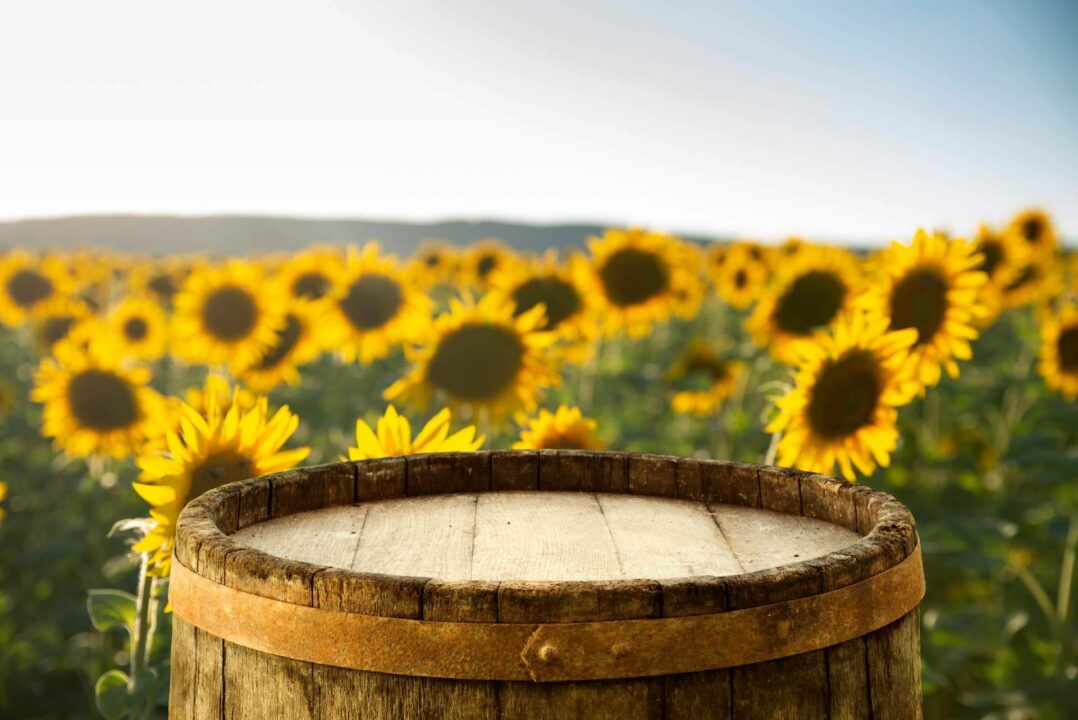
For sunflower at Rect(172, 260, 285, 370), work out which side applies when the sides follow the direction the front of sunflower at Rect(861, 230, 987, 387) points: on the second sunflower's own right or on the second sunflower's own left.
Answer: on the second sunflower's own right

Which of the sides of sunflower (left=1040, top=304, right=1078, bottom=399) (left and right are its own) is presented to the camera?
front

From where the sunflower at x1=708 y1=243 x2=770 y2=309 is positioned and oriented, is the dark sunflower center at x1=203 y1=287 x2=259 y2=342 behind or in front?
in front

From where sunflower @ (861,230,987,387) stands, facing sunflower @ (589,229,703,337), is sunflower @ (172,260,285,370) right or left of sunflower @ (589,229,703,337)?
left

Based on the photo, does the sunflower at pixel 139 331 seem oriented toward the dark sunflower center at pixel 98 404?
yes

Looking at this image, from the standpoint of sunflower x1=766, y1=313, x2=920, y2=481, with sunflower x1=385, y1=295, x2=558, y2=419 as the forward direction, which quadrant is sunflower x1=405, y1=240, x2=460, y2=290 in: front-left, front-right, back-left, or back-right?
front-right

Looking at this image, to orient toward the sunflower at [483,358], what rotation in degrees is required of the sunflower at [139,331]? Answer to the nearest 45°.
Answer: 0° — it already faces it

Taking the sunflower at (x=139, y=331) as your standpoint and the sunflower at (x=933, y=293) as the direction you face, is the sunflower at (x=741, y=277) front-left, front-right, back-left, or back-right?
front-left

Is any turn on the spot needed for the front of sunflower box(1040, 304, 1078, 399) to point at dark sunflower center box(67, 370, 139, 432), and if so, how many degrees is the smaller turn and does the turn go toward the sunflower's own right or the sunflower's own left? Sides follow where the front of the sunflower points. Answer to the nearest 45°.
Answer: approximately 45° to the sunflower's own right

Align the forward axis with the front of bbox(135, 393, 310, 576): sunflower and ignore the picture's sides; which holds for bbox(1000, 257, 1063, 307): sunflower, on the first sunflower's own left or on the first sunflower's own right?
on the first sunflower's own left

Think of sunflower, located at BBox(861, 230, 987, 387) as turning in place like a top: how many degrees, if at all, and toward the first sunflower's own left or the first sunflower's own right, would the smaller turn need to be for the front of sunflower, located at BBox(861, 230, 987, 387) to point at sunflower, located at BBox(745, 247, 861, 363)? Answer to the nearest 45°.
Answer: approximately 135° to the first sunflower's own right

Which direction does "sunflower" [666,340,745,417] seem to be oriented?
toward the camera

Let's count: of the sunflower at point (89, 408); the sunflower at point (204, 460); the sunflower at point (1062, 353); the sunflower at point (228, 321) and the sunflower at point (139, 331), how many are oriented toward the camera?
5

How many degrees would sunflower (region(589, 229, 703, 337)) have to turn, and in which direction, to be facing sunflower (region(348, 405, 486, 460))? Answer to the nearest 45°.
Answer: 0° — it already faces it

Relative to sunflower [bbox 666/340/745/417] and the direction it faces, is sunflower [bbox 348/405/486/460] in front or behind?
in front
